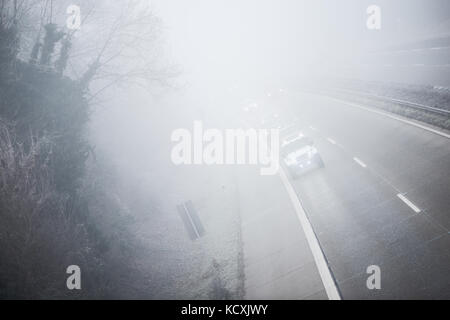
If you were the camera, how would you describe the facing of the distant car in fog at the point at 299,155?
facing the viewer and to the right of the viewer
